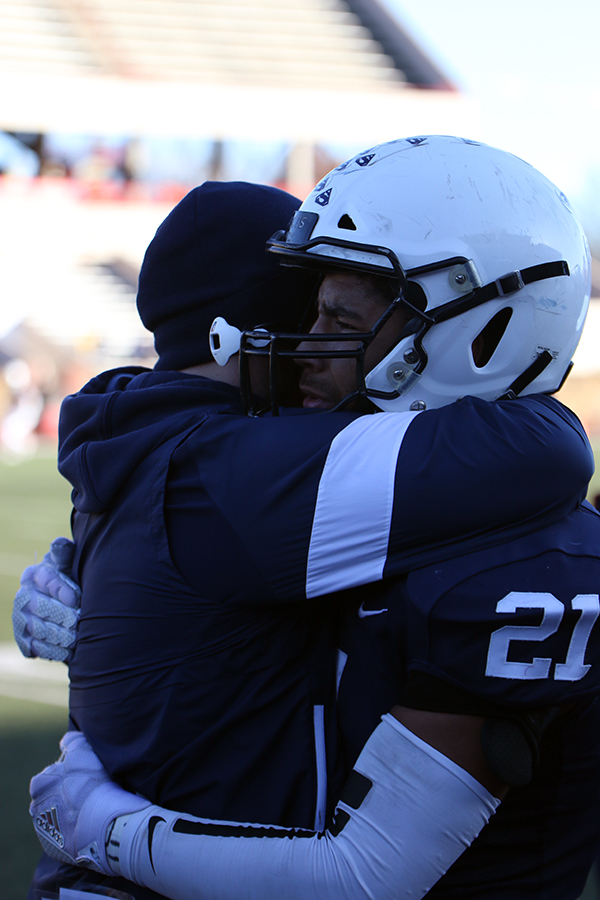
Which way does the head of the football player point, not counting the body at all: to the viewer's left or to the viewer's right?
to the viewer's left

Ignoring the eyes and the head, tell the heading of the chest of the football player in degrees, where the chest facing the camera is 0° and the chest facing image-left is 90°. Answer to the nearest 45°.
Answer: approximately 90°
